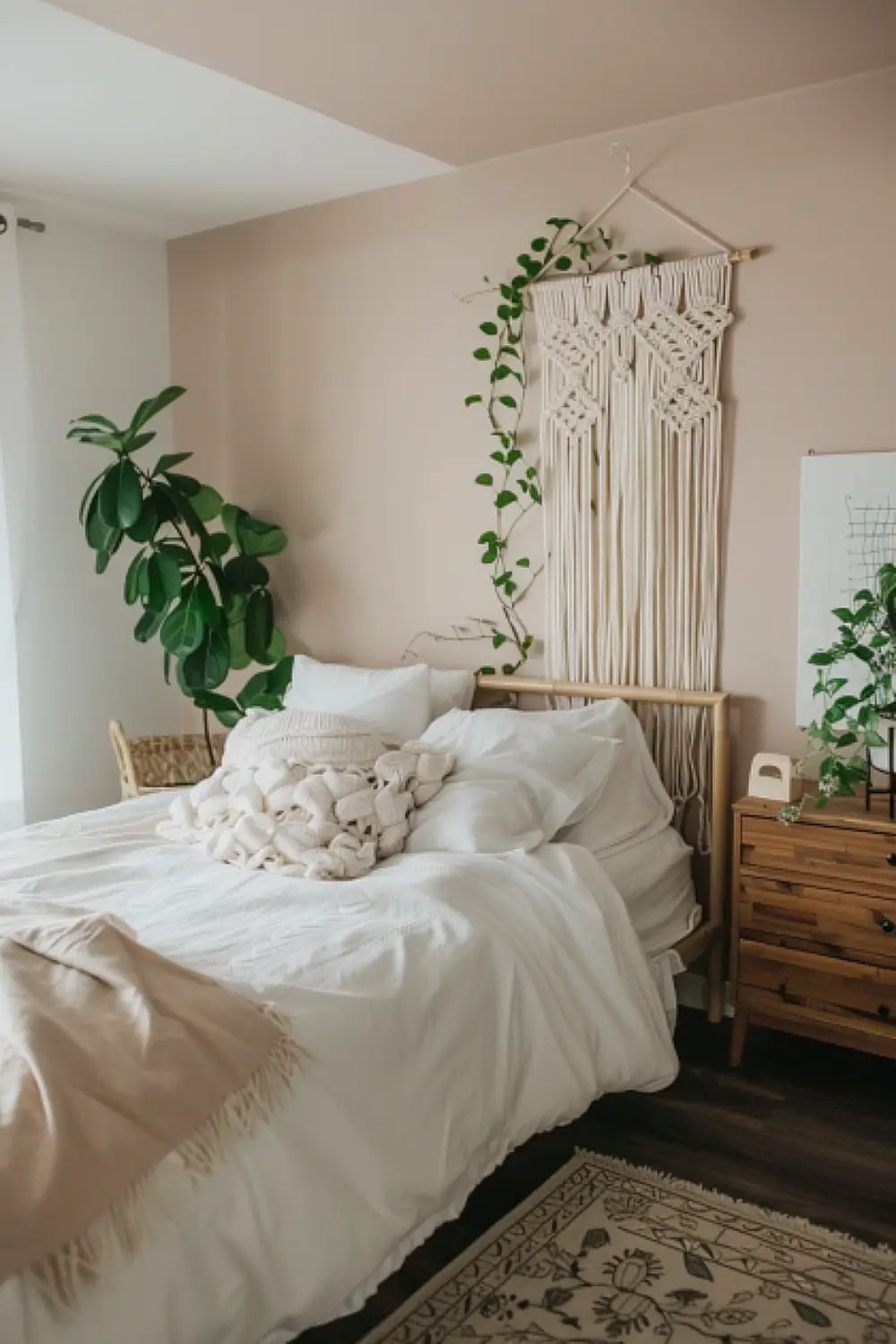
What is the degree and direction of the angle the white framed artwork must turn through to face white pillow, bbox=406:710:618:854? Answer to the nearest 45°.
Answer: approximately 45° to its right

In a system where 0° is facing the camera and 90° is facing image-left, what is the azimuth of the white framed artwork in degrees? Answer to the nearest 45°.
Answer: approximately 0°

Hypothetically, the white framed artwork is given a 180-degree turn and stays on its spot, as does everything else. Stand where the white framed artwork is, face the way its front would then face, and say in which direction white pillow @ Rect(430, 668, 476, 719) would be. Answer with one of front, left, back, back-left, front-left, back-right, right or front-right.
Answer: left

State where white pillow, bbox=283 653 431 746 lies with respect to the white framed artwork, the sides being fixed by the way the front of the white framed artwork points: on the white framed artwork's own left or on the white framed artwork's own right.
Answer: on the white framed artwork's own right

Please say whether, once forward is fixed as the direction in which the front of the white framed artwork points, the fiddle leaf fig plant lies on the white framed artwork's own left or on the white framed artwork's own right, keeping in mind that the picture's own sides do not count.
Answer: on the white framed artwork's own right

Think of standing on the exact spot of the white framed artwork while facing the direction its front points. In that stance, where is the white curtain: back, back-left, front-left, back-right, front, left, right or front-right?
right

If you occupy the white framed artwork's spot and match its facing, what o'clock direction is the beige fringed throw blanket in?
The beige fringed throw blanket is roughly at 1 o'clock from the white framed artwork.
